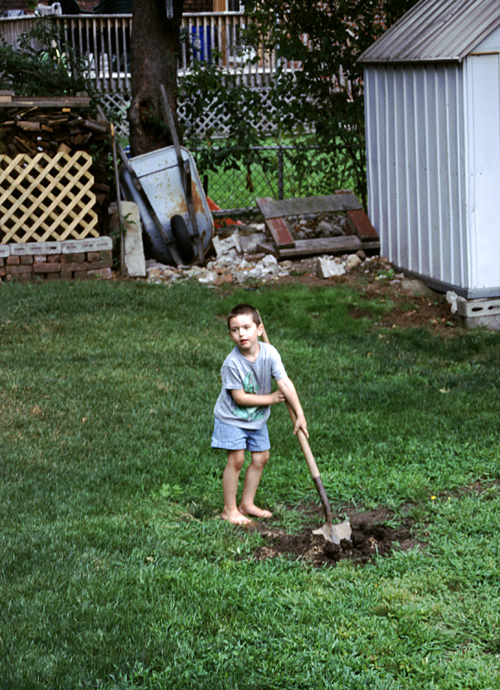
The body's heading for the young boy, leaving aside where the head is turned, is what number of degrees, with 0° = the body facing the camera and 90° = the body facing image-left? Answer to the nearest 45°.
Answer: approximately 315°

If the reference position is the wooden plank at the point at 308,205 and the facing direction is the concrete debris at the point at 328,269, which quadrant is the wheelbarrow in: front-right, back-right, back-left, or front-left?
back-right

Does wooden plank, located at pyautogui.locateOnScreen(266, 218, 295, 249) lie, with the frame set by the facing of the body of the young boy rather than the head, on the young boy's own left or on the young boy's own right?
on the young boy's own left

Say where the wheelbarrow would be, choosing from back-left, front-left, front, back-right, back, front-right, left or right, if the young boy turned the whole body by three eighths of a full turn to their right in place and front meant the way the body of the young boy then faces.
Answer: right

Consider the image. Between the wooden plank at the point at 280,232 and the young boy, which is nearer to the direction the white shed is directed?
the young boy

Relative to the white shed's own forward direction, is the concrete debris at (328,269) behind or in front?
behind

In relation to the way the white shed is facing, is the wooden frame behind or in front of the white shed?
behind

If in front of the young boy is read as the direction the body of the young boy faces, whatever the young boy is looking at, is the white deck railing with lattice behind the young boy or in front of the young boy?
behind

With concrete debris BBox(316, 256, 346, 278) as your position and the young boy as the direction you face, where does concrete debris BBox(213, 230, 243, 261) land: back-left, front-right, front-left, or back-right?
back-right

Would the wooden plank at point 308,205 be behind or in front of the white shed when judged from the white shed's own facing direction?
behind
